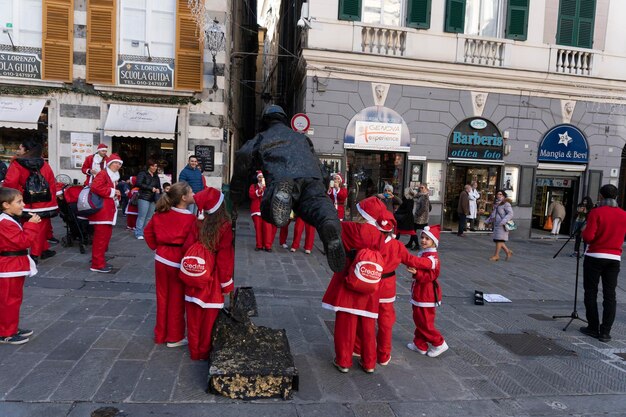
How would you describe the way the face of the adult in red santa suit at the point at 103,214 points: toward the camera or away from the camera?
toward the camera

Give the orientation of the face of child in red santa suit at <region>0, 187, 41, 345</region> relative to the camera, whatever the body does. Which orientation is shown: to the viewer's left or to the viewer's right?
to the viewer's right

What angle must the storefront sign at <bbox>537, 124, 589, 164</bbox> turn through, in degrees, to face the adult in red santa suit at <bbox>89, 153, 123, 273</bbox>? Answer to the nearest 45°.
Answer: approximately 45° to its right

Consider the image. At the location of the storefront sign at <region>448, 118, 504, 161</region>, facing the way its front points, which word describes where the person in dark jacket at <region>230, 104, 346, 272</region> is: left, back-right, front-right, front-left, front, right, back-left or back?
front

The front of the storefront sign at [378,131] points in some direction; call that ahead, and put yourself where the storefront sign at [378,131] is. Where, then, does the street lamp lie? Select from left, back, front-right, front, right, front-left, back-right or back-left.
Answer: right

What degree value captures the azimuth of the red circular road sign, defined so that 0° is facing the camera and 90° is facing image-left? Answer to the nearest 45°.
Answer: approximately 0°

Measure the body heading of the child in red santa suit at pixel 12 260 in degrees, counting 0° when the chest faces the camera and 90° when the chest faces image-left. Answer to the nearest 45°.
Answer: approximately 270°

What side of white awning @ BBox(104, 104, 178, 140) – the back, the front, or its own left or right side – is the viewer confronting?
front

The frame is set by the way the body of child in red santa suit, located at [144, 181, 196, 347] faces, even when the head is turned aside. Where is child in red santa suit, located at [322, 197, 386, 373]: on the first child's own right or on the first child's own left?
on the first child's own right

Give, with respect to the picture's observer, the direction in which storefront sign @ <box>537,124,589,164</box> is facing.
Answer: facing the viewer

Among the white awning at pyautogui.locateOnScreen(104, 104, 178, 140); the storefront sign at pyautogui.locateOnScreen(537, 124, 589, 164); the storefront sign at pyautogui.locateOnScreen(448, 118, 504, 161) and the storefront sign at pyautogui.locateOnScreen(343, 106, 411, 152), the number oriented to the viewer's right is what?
0

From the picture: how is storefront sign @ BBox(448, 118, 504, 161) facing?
toward the camera
